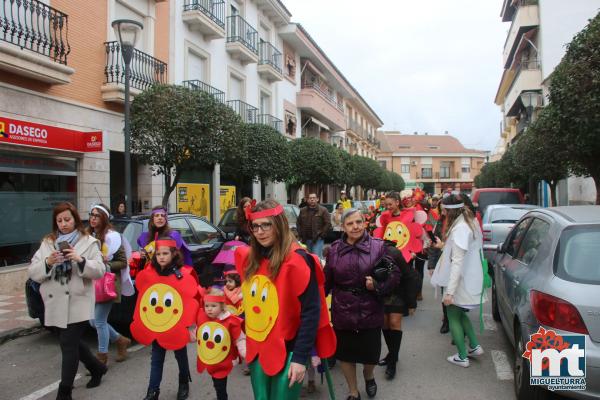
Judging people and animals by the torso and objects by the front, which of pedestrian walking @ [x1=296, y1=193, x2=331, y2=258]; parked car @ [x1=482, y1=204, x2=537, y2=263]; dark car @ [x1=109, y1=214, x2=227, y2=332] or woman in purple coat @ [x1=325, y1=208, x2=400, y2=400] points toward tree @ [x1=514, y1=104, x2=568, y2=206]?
the parked car

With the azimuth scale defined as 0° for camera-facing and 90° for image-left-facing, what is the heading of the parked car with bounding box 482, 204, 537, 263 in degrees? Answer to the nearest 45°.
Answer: approximately 180°

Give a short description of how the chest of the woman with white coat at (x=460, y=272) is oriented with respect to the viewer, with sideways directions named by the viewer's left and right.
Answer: facing to the left of the viewer

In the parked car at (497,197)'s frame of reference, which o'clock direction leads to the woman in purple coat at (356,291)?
The woman in purple coat is roughly at 6 o'clock from the parked car.

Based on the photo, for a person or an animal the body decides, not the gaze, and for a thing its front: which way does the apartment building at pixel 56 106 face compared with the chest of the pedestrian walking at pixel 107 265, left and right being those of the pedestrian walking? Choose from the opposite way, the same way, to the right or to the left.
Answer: to the left

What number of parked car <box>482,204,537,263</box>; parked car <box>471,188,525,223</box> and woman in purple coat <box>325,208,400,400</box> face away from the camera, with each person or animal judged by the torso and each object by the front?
2

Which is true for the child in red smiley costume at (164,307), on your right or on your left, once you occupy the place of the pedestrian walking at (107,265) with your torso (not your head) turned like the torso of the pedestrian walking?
on your left

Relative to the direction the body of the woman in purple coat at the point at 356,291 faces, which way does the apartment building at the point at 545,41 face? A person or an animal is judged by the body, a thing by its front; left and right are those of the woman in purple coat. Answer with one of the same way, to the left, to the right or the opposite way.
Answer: to the right

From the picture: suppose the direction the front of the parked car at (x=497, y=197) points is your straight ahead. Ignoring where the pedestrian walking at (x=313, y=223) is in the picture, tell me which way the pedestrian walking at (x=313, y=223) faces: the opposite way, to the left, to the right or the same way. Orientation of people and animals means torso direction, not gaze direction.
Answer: the opposite way
